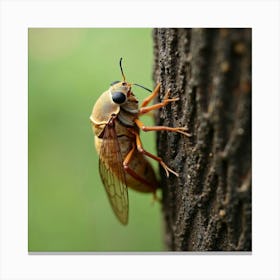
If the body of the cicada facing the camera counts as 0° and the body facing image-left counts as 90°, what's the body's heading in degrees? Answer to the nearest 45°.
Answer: approximately 270°
